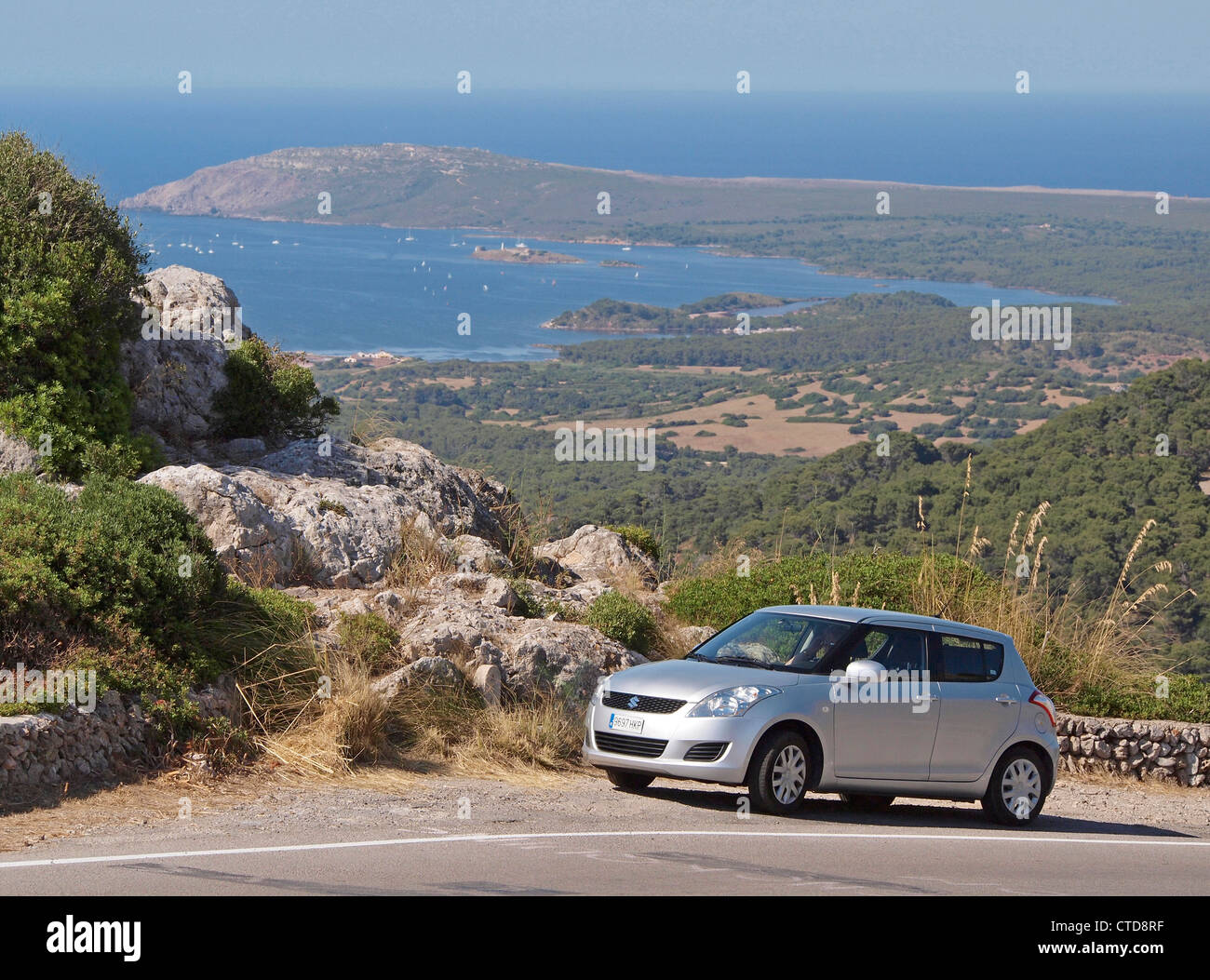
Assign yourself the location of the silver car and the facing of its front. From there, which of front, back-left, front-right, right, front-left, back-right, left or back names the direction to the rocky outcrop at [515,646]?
right

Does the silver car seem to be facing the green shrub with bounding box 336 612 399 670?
no

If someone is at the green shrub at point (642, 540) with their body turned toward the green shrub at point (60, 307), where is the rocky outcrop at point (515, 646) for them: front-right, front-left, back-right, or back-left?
front-left

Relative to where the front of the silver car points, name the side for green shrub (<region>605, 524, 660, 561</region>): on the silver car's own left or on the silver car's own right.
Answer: on the silver car's own right

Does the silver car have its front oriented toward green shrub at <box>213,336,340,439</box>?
no

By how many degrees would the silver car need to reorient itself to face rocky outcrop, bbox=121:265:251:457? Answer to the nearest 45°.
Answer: approximately 90° to its right

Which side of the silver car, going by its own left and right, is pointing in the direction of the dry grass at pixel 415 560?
right

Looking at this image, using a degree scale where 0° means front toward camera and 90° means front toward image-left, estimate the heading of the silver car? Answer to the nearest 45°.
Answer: approximately 45°

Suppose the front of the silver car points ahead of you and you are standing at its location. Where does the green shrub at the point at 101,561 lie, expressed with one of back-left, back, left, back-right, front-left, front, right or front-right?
front-right

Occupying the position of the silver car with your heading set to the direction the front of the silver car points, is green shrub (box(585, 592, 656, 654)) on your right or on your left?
on your right

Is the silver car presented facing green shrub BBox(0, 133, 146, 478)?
no

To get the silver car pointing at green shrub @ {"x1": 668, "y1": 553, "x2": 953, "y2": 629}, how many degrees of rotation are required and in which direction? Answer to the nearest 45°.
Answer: approximately 135° to its right
